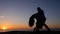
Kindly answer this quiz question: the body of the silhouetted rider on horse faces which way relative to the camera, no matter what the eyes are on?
to the viewer's left
